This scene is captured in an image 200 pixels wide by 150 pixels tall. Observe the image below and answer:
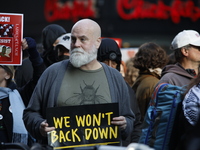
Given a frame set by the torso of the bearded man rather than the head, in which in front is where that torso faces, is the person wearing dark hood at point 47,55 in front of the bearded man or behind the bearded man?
behind

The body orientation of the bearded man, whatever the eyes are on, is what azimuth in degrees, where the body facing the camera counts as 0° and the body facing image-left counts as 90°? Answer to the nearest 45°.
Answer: approximately 0°
